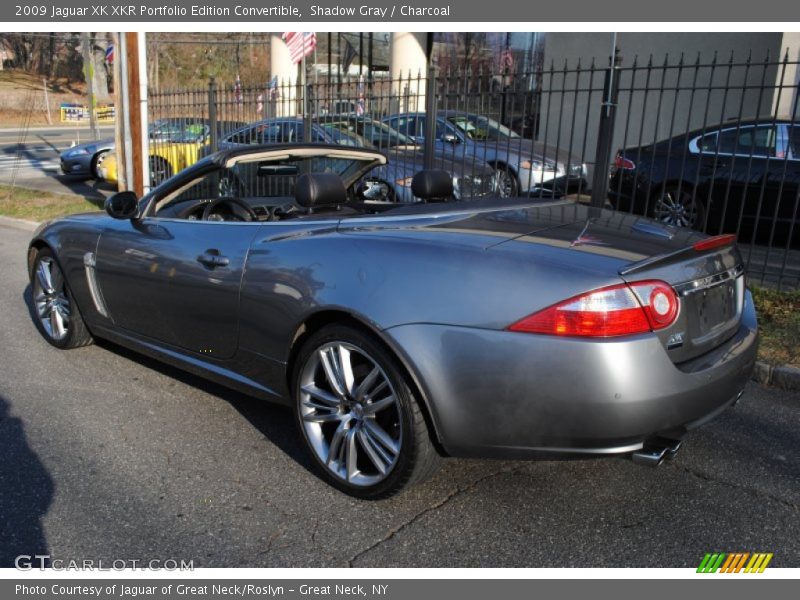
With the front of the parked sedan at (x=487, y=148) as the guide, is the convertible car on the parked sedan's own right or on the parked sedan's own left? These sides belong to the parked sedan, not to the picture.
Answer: on the parked sedan's own right

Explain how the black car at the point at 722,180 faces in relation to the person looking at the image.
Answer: facing to the right of the viewer

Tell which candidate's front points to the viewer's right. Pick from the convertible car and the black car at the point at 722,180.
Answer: the black car

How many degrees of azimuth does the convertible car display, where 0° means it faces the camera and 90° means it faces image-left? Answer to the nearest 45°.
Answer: approximately 135°

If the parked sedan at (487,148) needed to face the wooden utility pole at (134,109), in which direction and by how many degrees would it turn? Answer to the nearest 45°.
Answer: approximately 135° to its right

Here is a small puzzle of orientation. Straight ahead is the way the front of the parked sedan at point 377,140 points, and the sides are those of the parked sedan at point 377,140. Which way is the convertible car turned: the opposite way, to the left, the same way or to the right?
the opposite way

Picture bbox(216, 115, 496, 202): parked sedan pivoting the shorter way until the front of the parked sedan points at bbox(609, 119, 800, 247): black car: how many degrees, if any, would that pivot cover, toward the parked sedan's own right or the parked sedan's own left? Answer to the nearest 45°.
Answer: approximately 45° to the parked sedan's own left

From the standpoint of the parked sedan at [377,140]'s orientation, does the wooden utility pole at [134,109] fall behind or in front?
behind

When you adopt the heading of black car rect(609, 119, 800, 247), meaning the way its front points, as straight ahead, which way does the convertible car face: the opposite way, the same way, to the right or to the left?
the opposite way

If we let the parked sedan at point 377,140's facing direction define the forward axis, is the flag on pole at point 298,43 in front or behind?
behind

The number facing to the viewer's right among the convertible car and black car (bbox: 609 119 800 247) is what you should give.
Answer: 1

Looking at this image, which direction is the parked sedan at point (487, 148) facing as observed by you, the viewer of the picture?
facing the viewer and to the right of the viewer
